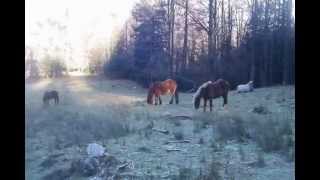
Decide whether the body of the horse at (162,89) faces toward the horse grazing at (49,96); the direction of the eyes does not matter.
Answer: yes

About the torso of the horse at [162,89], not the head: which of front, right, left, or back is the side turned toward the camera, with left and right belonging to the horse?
left
